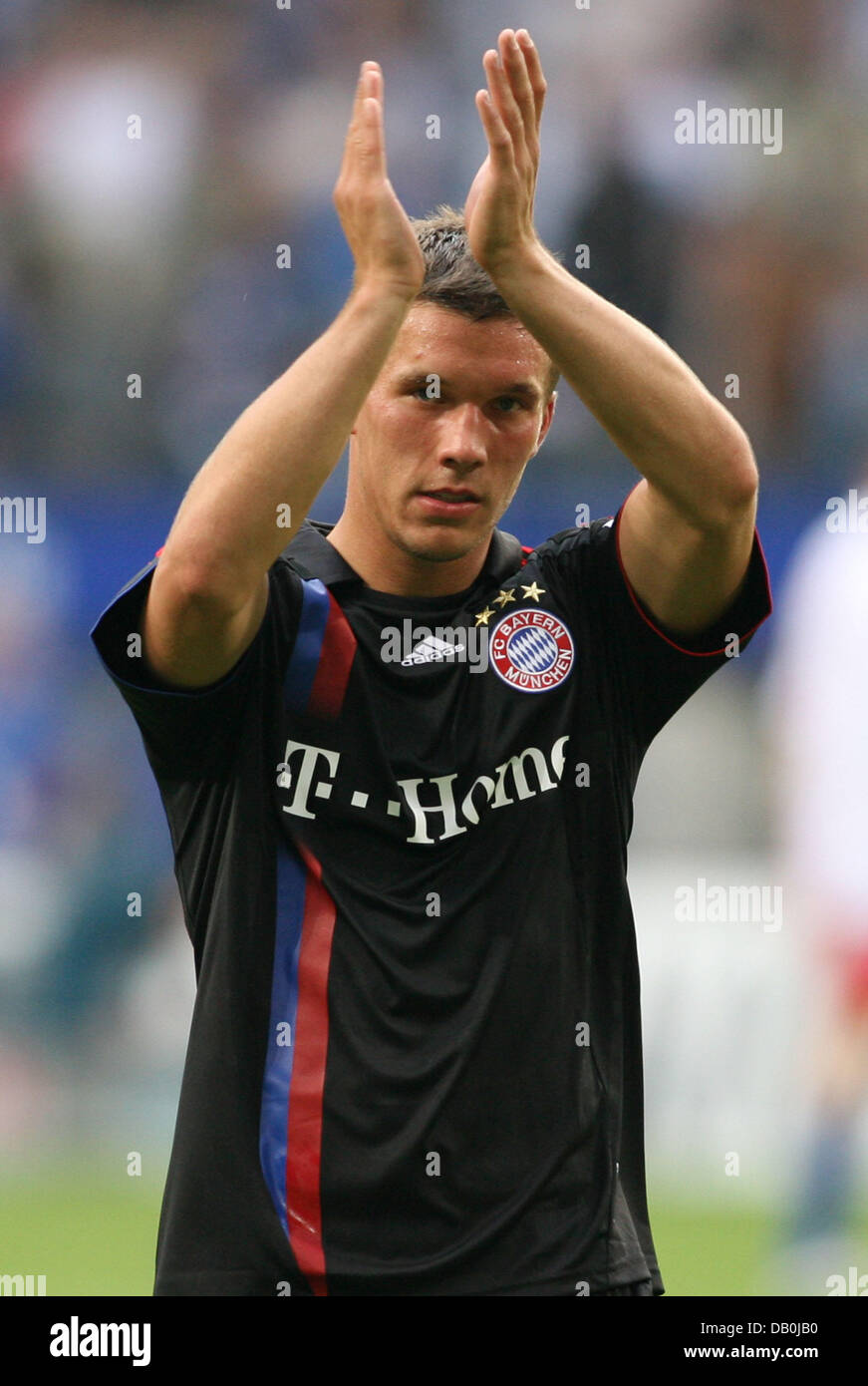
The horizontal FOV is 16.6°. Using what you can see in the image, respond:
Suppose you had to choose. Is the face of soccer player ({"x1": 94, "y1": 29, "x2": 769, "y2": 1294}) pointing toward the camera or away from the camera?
toward the camera

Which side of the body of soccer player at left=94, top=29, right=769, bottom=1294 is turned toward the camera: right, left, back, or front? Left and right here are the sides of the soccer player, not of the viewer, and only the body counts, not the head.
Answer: front
